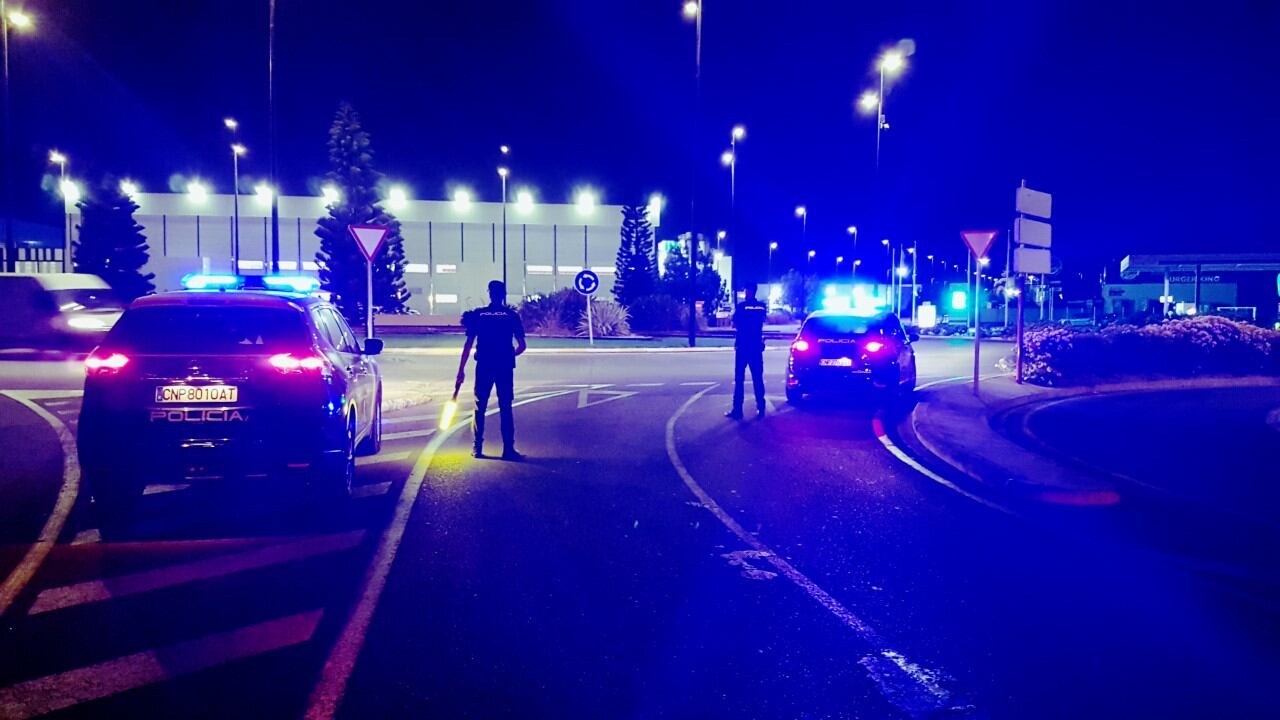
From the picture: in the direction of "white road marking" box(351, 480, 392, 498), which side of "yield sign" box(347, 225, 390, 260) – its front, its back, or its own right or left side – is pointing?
front

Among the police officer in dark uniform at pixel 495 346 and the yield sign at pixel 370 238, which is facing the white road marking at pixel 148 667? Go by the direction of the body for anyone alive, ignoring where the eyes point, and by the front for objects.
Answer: the yield sign

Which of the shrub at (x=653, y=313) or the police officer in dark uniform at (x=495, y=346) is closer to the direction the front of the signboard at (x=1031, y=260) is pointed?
the police officer in dark uniform

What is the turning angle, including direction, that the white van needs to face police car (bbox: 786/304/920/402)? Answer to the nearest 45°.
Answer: approximately 45° to its right

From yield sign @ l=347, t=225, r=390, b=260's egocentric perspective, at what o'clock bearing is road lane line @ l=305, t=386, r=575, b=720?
The road lane line is roughly at 12 o'clock from the yield sign.

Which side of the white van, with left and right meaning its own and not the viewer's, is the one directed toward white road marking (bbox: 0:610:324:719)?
right

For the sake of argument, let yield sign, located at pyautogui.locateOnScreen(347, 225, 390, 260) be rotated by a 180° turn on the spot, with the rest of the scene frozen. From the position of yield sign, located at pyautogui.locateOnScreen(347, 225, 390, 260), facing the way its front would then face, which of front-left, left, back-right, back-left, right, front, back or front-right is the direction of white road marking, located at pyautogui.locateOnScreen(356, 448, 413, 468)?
back

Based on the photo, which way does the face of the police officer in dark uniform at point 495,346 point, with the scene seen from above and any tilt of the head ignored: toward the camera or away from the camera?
away from the camera

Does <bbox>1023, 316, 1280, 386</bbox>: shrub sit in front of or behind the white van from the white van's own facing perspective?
in front

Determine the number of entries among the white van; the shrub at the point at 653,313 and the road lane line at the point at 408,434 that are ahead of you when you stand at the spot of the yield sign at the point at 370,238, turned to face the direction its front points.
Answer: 1

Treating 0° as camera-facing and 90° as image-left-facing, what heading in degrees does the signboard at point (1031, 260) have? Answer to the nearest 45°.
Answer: approximately 0°

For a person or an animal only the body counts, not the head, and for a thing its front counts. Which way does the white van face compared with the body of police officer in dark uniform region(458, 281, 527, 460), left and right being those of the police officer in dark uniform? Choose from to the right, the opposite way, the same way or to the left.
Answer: to the right

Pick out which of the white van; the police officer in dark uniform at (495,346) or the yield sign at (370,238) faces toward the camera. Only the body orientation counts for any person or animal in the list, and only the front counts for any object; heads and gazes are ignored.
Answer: the yield sign

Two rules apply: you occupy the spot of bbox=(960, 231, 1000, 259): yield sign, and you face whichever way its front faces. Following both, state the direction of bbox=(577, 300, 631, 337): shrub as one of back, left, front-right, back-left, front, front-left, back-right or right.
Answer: back-right

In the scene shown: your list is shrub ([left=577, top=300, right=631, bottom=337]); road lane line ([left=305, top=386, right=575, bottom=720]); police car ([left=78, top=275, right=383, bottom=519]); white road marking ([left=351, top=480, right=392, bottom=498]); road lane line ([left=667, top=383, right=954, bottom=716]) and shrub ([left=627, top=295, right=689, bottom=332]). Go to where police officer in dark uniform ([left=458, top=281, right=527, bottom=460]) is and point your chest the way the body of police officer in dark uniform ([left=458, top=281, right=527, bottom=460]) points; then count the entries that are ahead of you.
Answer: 2

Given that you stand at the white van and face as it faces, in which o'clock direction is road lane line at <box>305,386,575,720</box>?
The road lane line is roughly at 3 o'clock from the white van.
